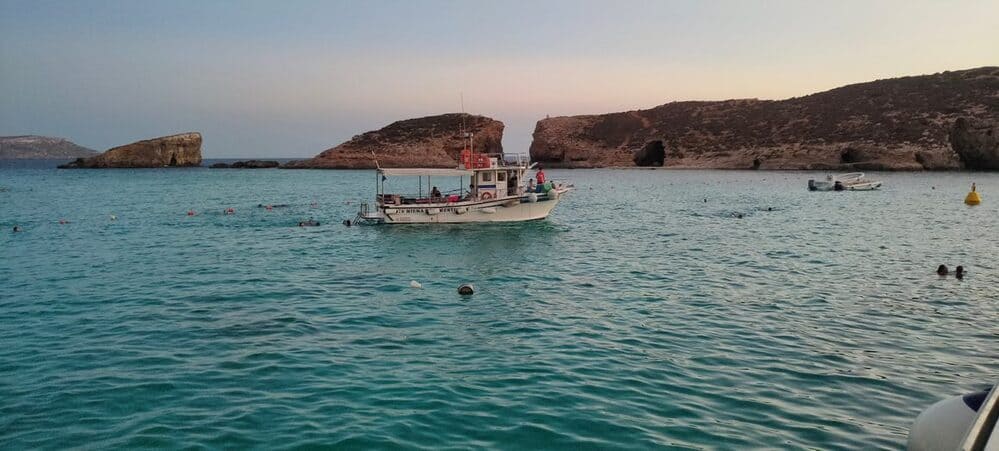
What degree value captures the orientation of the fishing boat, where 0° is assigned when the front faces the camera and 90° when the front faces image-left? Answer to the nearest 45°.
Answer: approximately 270°
